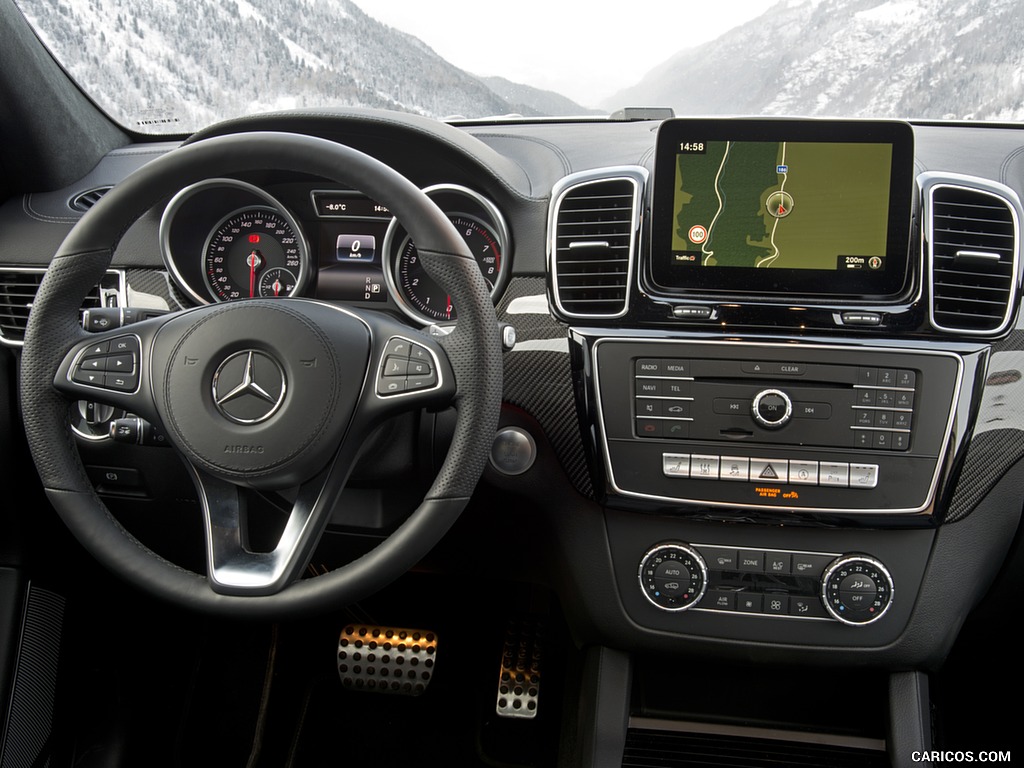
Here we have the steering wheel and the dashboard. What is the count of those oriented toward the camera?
2

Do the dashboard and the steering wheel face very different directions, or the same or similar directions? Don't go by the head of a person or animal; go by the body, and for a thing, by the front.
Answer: same or similar directions

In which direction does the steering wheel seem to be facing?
toward the camera

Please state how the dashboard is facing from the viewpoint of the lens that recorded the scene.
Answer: facing the viewer
